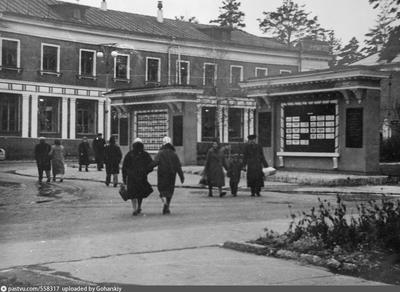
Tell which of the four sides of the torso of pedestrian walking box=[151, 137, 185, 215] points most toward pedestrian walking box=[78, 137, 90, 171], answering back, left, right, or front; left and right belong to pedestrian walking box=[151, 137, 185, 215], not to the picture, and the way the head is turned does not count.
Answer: front

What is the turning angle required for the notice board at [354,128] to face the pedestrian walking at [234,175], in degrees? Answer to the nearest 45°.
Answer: approximately 45° to its right

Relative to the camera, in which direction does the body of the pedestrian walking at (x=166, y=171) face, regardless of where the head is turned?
away from the camera

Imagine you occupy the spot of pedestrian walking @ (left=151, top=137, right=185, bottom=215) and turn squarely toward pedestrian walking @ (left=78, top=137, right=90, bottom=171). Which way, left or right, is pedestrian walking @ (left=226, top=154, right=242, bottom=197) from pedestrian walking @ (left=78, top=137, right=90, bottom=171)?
right

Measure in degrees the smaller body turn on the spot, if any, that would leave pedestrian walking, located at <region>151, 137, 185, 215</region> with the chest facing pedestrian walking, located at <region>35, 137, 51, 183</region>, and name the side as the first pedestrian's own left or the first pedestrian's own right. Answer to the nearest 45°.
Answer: approximately 45° to the first pedestrian's own left

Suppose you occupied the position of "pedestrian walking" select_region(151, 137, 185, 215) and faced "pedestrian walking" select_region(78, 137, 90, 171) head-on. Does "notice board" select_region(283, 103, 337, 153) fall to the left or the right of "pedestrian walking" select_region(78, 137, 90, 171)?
right

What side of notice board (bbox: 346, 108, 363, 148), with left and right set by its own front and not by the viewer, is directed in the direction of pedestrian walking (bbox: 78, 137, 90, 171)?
right

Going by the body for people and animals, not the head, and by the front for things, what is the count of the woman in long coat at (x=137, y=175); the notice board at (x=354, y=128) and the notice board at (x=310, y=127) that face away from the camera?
1

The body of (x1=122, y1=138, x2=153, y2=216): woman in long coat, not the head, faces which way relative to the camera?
away from the camera

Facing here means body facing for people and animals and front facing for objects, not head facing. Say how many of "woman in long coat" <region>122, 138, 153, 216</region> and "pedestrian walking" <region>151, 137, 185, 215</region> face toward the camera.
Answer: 0
